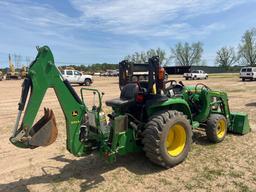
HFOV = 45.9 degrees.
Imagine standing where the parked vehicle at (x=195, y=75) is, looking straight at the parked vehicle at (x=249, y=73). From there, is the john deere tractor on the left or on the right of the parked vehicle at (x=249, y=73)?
right

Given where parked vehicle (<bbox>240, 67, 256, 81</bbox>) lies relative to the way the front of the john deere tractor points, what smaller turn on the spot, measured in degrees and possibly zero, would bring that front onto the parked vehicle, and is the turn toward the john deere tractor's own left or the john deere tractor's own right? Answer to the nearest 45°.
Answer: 0° — it already faces it

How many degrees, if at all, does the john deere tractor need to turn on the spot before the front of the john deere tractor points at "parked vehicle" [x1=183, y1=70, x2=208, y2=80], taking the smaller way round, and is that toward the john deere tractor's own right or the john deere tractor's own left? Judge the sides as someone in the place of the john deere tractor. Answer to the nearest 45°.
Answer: approximately 45° to the john deere tractor's own left

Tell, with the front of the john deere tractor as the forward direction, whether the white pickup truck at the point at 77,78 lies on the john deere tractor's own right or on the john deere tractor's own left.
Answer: on the john deere tractor's own left

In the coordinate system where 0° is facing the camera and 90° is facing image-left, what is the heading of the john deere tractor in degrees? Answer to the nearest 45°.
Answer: approximately 225°

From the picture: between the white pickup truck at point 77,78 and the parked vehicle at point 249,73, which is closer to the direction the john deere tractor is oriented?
the parked vehicle
